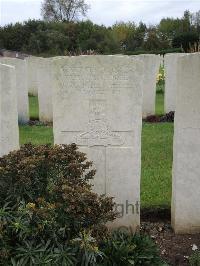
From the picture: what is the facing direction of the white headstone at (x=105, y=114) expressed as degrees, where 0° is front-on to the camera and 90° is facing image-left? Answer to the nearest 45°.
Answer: approximately 0°

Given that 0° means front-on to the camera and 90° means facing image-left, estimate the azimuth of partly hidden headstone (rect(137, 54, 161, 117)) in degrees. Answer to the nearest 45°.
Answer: approximately 0°

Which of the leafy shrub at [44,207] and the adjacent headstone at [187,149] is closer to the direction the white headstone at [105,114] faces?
the leafy shrub

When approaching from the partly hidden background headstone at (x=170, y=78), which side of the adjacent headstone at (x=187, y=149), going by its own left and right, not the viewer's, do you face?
back

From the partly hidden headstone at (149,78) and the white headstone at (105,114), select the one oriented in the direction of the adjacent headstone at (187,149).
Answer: the partly hidden headstone at (149,78)

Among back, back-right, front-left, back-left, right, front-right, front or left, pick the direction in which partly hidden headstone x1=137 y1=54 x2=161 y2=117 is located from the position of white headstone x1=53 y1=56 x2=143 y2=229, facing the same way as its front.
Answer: back

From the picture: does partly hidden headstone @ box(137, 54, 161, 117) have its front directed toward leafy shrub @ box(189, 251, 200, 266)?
yes

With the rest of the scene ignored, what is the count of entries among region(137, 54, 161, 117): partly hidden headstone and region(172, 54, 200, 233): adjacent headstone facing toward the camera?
2

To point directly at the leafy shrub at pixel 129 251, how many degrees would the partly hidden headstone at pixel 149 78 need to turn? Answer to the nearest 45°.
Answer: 0° — it already faces it
